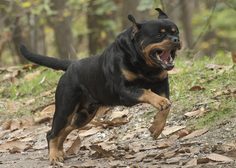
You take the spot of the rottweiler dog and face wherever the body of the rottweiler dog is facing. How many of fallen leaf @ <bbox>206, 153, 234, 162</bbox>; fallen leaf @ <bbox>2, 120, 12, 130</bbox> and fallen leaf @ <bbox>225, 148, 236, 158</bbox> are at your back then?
1

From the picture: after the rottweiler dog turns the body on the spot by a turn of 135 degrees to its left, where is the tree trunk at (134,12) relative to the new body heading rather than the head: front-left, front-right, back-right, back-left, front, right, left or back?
front

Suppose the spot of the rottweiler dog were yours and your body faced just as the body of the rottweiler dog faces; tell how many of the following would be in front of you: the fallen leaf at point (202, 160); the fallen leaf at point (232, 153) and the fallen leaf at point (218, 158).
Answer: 3

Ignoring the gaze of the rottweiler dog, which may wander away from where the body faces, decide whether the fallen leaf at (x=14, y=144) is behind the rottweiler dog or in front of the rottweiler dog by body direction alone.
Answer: behind

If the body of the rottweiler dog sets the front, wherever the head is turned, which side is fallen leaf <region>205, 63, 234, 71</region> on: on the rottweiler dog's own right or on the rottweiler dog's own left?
on the rottweiler dog's own left

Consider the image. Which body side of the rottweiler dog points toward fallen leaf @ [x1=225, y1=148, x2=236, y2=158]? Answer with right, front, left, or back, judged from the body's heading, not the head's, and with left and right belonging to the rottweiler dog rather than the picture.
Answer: front

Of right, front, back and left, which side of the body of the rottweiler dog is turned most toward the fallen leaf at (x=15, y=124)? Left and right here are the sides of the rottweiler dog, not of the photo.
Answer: back

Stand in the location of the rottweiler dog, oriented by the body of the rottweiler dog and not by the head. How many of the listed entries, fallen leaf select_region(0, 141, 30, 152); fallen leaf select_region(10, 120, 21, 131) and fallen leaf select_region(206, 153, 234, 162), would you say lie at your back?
2

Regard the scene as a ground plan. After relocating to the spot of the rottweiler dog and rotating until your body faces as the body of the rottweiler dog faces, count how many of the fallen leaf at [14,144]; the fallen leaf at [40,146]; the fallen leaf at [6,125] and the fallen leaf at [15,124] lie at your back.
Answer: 4

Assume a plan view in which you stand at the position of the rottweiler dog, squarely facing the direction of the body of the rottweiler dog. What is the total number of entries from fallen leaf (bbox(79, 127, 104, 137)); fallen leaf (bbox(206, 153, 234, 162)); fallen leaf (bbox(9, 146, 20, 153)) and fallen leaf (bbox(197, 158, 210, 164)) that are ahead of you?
2

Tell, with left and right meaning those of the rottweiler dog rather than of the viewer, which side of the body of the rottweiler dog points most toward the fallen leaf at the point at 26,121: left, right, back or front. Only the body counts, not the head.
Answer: back

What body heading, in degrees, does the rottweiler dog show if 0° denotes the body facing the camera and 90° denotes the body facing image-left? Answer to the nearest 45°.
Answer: approximately 315°

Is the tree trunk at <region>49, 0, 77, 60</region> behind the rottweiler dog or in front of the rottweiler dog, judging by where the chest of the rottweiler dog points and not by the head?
behind

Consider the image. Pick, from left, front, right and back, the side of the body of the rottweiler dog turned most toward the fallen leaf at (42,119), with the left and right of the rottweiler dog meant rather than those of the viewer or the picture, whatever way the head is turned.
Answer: back
